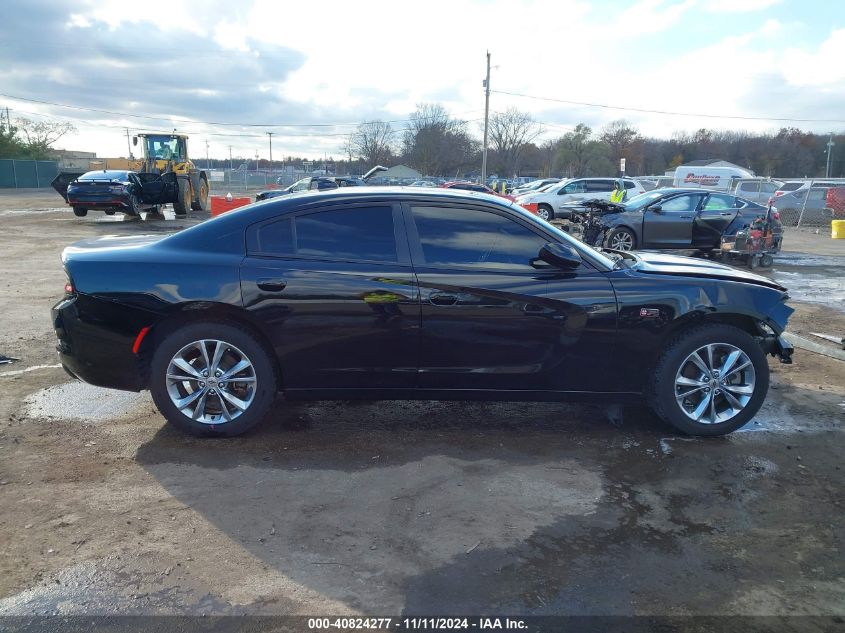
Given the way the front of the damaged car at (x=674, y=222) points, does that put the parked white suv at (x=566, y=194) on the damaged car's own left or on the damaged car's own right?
on the damaged car's own right

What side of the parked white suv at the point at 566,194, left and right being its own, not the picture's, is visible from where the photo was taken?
left

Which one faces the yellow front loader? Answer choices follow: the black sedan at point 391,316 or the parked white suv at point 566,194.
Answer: the parked white suv

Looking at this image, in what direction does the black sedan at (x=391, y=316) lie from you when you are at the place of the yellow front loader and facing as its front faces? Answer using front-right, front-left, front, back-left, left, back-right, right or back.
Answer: front-left

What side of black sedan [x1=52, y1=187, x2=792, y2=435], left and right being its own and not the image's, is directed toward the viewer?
right

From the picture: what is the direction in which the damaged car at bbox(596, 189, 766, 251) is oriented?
to the viewer's left

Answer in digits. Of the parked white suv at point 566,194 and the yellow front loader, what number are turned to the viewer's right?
0

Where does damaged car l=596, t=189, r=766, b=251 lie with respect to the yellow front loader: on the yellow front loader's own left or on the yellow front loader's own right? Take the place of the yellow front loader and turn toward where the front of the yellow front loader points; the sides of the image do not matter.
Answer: on the yellow front loader's own left

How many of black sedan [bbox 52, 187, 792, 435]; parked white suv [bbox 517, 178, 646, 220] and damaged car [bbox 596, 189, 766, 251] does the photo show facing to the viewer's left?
2

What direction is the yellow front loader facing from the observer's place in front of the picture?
facing the viewer and to the left of the viewer

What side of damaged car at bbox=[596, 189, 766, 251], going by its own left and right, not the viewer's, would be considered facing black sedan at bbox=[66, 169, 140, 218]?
front

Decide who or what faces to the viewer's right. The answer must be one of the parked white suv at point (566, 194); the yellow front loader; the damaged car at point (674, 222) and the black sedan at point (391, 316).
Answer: the black sedan

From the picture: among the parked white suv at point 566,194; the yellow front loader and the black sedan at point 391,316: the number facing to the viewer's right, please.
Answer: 1

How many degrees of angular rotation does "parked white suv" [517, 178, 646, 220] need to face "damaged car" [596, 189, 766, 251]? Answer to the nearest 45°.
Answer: approximately 90° to its left

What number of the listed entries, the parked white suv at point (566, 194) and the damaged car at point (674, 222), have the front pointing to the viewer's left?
2

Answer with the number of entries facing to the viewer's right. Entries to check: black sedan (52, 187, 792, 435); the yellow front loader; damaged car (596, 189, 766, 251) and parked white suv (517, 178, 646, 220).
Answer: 1
